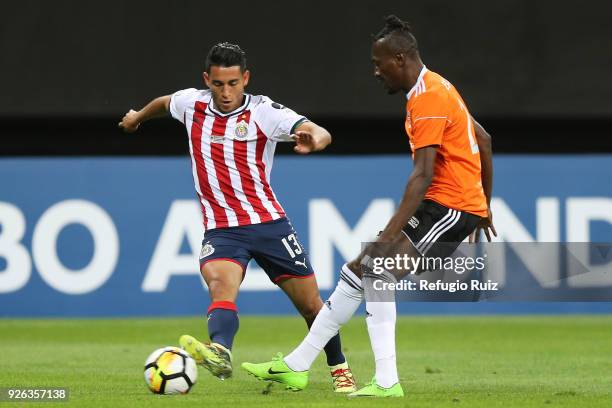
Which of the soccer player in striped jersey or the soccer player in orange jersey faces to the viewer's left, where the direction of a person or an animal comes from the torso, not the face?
the soccer player in orange jersey

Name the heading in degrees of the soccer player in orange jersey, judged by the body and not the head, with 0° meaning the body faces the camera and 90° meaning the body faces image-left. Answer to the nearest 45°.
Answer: approximately 90°

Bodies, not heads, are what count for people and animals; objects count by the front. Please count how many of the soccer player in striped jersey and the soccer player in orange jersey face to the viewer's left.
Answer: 1

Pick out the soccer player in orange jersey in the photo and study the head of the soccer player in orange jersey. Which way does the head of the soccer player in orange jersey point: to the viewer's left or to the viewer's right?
to the viewer's left

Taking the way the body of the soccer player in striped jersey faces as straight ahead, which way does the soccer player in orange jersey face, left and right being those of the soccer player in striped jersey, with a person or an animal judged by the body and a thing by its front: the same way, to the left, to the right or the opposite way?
to the right

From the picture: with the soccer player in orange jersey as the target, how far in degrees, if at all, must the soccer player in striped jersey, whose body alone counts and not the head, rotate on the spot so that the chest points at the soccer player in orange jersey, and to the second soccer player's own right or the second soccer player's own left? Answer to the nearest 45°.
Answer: approximately 45° to the second soccer player's own left

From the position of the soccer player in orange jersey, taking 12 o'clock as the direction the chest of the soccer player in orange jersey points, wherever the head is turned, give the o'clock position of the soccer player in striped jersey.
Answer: The soccer player in striped jersey is roughly at 1 o'clock from the soccer player in orange jersey.
